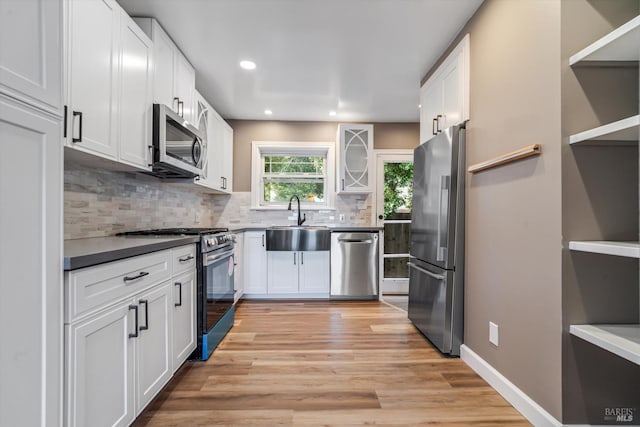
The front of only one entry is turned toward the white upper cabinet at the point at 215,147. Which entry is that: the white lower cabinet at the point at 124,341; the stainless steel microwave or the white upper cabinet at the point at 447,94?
the white upper cabinet at the point at 447,94

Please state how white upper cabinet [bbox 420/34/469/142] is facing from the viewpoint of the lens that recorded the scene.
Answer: facing to the left of the viewer

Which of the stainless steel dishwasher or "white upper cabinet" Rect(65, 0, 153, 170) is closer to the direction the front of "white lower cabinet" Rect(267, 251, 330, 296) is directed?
the white upper cabinet

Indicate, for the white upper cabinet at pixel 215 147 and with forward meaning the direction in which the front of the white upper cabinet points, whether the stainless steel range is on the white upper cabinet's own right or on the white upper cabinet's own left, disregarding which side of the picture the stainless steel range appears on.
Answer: on the white upper cabinet's own right

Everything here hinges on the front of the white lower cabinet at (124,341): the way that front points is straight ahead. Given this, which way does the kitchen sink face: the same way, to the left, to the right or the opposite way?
to the right

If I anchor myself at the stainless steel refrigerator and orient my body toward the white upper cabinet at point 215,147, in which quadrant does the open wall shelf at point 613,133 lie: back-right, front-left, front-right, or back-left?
back-left

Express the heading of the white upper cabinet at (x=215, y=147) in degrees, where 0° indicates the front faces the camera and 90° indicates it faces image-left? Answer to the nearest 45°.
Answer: approximately 270°

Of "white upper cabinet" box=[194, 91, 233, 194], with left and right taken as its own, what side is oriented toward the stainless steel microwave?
right

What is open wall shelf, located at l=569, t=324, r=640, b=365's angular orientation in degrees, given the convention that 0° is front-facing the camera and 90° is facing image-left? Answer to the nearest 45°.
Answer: approximately 45°
